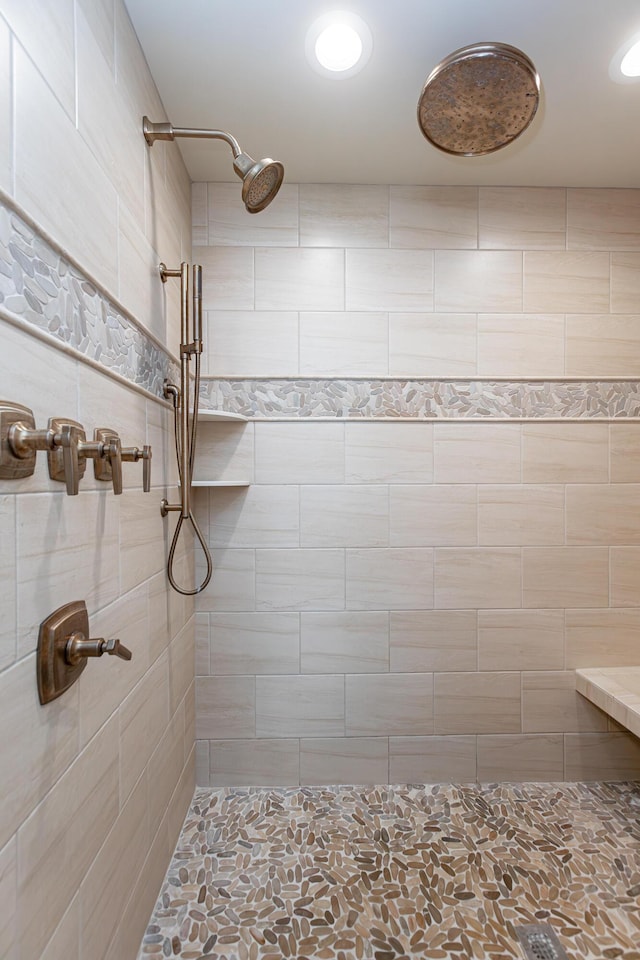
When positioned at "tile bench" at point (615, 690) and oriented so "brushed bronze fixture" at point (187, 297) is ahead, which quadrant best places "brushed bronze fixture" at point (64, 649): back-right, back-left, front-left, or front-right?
front-left

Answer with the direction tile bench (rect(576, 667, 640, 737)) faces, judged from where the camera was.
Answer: facing the viewer and to the left of the viewer

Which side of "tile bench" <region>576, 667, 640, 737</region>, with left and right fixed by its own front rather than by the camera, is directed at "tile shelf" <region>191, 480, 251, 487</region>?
front

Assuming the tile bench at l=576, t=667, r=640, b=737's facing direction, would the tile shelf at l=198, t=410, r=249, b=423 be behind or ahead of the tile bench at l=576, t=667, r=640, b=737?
ahead

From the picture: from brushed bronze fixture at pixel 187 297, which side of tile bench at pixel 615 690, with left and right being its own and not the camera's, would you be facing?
front
